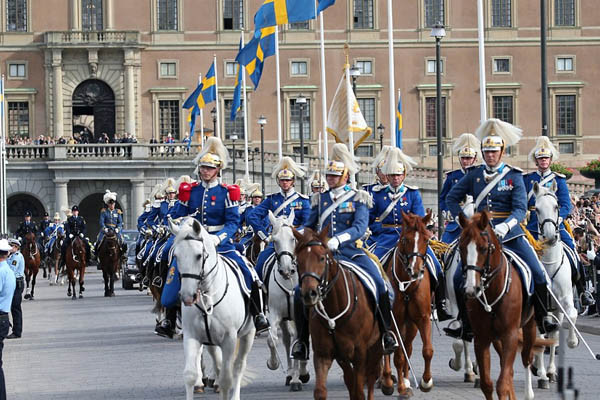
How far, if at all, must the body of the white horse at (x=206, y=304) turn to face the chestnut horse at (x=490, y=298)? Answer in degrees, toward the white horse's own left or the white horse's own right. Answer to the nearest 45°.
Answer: approximately 135° to the white horse's own left

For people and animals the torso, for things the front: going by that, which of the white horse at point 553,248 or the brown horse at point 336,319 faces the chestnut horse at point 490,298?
the white horse

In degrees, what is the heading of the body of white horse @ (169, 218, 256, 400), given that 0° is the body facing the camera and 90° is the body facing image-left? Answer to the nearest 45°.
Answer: approximately 45°

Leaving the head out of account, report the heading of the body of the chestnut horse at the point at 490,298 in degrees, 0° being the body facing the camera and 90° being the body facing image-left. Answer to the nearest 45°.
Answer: approximately 45°

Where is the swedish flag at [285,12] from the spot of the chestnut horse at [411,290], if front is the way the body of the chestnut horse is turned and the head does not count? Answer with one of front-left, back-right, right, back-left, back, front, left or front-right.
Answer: back

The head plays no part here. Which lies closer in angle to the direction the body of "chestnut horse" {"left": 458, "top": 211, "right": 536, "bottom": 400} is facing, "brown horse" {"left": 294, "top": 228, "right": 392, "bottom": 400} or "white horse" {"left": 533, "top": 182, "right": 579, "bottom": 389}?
the brown horse

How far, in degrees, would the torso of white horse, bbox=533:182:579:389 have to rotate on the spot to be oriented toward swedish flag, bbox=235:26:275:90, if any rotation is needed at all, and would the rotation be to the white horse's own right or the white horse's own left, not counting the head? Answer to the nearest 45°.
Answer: approximately 135° to the white horse's own right
